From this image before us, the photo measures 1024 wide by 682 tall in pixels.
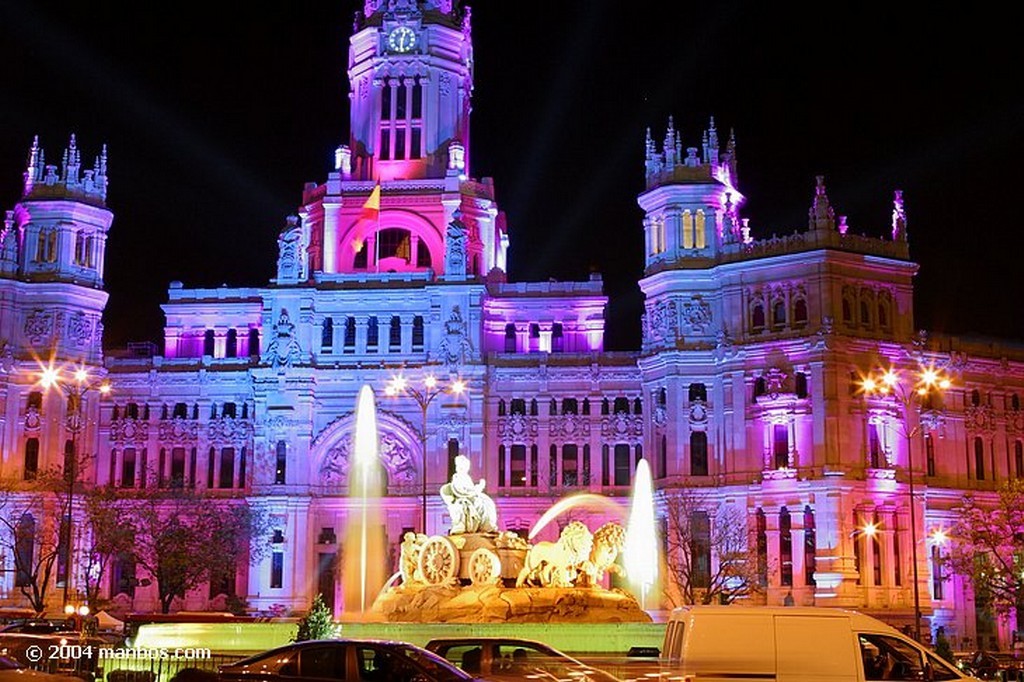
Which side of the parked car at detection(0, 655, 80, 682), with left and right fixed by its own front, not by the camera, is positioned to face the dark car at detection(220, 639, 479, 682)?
front

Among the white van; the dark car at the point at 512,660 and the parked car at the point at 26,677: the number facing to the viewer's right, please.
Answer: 3

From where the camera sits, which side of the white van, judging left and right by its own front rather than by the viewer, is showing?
right

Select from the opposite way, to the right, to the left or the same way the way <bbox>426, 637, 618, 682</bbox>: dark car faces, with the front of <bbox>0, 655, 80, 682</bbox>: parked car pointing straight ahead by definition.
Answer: the same way

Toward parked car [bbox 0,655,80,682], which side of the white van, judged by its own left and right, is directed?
back

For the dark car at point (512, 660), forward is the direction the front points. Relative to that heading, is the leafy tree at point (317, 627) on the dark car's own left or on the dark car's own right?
on the dark car's own left

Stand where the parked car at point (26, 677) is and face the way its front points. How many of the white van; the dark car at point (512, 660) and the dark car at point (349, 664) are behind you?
0

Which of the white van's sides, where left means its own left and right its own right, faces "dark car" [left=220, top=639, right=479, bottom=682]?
back

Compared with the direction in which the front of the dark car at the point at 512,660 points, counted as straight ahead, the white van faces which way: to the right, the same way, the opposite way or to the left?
the same way

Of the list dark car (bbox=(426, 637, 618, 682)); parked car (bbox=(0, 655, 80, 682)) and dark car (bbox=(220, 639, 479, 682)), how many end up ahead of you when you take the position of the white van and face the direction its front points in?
0

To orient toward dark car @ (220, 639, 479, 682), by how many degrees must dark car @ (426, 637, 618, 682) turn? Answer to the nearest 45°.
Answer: approximately 135° to its right

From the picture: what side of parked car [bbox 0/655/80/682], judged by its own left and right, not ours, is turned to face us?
right

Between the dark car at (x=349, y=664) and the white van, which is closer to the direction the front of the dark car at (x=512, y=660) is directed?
the white van

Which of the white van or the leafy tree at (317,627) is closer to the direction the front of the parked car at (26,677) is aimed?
the white van

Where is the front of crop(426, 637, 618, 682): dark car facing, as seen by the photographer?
facing to the right of the viewer

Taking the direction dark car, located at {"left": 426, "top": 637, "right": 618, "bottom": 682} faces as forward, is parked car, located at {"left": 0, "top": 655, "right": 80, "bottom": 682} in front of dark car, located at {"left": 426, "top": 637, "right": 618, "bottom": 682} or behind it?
behind

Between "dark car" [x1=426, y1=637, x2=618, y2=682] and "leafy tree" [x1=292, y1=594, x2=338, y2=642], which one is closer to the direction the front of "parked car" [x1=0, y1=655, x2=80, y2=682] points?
the dark car
